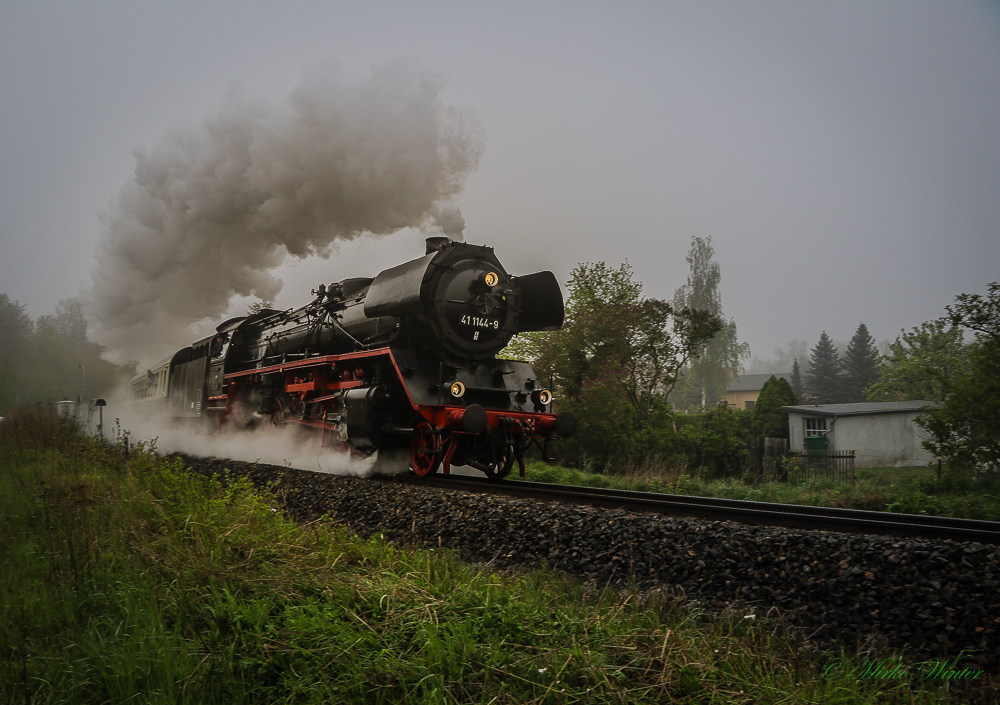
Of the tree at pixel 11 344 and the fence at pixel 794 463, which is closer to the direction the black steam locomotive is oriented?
the fence

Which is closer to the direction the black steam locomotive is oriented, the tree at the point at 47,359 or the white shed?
the white shed

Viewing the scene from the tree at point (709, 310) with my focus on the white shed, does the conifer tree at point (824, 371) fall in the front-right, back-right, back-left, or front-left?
back-left

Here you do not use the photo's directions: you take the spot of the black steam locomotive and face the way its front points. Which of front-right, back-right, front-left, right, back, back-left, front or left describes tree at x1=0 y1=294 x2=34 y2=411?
back

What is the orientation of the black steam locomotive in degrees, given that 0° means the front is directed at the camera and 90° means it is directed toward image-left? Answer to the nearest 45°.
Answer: approximately 315°

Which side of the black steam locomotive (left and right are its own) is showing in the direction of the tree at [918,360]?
left

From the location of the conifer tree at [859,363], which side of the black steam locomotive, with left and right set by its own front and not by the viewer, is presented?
left

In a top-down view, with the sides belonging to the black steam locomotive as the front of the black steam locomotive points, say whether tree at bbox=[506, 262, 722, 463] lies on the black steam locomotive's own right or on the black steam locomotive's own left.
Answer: on the black steam locomotive's own left
